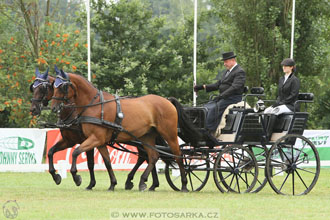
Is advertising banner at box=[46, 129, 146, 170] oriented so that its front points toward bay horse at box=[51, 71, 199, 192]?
yes

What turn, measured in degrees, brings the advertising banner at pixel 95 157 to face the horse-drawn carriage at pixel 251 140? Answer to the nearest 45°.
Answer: approximately 45° to its left

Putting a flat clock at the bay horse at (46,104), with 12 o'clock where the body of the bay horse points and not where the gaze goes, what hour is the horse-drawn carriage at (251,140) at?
The horse-drawn carriage is roughly at 6 o'clock from the bay horse.

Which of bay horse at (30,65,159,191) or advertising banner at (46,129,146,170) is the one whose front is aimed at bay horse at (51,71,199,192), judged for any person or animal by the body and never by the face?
the advertising banner

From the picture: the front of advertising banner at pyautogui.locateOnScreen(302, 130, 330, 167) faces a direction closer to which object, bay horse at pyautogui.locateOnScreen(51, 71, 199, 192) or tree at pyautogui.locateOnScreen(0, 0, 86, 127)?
the bay horse

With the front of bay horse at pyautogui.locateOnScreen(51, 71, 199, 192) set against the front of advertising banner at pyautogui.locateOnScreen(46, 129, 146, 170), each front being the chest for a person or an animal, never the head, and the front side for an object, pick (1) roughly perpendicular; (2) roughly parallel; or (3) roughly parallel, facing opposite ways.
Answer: roughly perpendicular

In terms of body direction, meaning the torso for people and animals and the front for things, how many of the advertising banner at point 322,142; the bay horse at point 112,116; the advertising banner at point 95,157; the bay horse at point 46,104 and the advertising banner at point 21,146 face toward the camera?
3

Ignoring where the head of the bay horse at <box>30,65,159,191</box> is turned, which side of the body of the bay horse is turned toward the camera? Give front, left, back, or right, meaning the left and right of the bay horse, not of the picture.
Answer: left

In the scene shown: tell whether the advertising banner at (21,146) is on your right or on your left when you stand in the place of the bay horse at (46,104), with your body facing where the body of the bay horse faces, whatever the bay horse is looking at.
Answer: on your right

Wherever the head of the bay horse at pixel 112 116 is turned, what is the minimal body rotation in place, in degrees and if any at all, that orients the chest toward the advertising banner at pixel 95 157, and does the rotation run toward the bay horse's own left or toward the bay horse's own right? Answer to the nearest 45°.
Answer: approximately 90° to the bay horse's own right

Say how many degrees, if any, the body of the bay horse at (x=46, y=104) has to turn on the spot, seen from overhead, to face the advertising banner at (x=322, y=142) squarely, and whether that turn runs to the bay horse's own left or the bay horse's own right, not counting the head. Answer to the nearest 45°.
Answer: approximately 135° to the bay horse's own right
